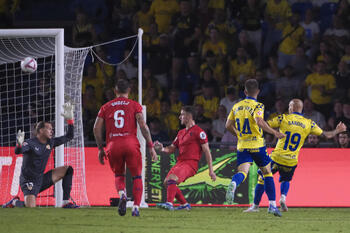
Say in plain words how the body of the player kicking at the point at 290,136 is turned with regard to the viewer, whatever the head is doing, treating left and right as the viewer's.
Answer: facing away from the viewer and to the left of the viewer

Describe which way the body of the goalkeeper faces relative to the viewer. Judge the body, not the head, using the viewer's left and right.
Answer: facing the viewer and to the right of the viewer

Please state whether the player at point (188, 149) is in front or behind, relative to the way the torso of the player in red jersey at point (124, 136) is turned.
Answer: in front

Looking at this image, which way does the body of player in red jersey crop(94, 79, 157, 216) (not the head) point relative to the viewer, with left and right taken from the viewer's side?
facing away from the viewer

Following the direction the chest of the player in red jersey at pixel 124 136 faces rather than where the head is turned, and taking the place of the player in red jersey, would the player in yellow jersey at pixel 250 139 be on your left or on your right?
on your right

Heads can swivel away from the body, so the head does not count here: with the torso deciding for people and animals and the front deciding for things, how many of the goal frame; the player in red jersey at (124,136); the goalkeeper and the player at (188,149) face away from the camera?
1

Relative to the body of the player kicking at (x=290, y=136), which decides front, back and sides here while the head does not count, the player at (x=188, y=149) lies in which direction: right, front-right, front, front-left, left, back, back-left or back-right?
front-left

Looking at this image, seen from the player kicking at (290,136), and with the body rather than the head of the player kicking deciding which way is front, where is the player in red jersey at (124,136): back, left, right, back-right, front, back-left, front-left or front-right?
left

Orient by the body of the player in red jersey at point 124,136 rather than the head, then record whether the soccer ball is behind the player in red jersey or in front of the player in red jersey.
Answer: in front

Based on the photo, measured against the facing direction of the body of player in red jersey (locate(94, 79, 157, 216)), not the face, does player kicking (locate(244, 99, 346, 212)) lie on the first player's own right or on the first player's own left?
on the first player's own right
